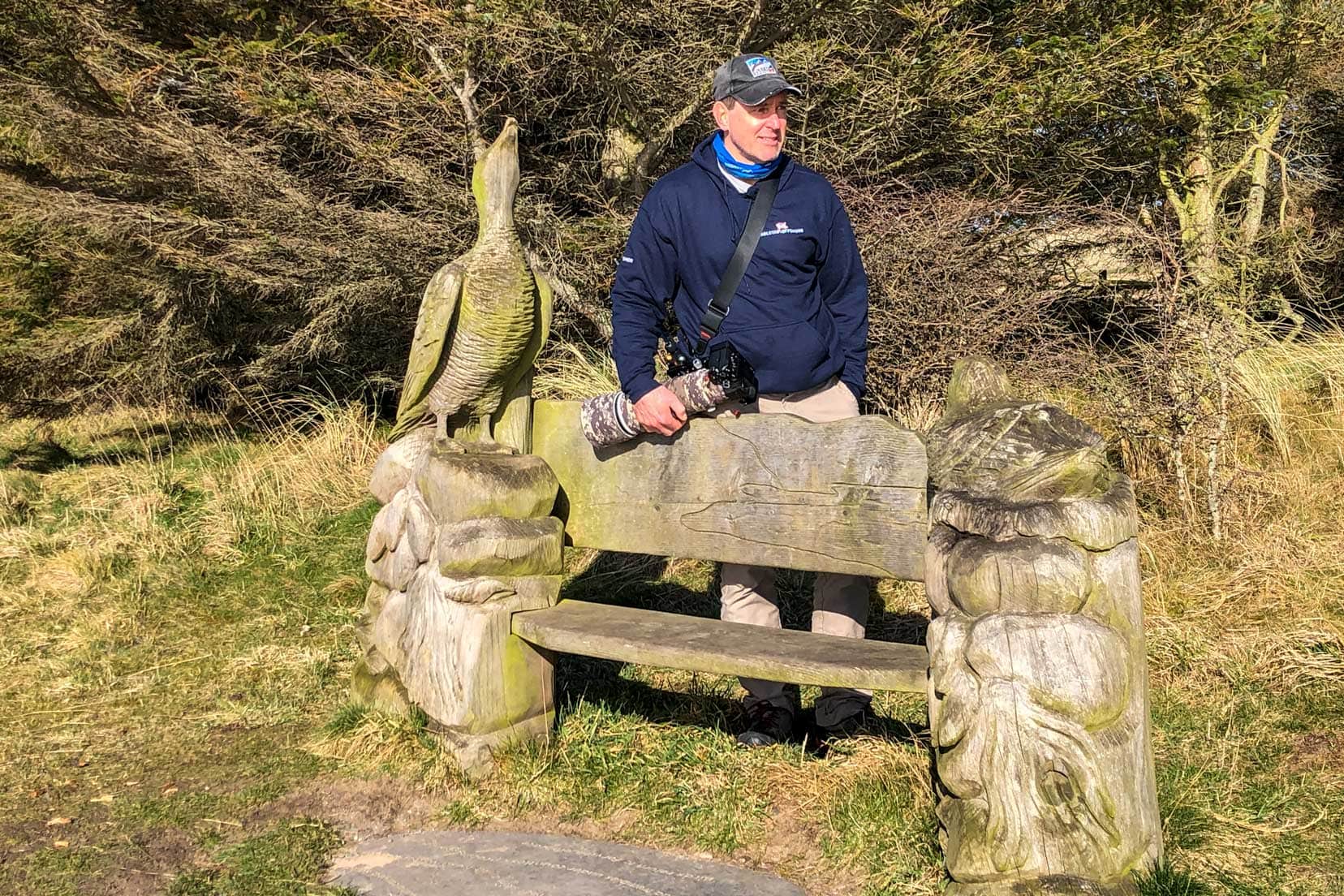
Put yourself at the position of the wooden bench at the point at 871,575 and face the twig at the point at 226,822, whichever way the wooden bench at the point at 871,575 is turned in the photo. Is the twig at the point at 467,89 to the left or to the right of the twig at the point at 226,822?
right

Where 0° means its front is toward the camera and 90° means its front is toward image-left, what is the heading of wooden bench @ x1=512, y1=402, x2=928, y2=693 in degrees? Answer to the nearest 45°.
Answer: approximately 45°

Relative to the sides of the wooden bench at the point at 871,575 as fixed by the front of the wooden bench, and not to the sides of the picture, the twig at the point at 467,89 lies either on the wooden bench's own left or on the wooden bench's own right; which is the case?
on the wooden bench's own right

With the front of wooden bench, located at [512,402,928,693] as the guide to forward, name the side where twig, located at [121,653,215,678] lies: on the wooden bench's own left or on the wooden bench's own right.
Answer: on the wooden bench's own right

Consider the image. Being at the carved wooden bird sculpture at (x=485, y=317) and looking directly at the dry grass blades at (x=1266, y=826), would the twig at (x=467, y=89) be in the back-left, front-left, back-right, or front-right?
back-left

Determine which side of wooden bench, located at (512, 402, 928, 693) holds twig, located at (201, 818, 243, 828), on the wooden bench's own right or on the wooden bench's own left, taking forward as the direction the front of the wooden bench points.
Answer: on the wooden bench's own right

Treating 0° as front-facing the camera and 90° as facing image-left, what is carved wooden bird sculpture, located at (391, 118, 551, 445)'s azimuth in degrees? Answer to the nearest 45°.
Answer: approximately 315°

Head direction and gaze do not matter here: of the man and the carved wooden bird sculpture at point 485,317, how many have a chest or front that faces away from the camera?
0

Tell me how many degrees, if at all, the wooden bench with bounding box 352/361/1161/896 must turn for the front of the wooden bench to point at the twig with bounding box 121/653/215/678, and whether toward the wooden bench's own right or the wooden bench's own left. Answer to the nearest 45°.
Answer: approximately 90° to the wooden bench's own right

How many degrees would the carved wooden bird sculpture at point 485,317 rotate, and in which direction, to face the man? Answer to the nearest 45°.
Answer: approximately 45° to its left

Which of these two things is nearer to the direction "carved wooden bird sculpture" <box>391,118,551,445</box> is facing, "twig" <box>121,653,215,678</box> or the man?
the man
